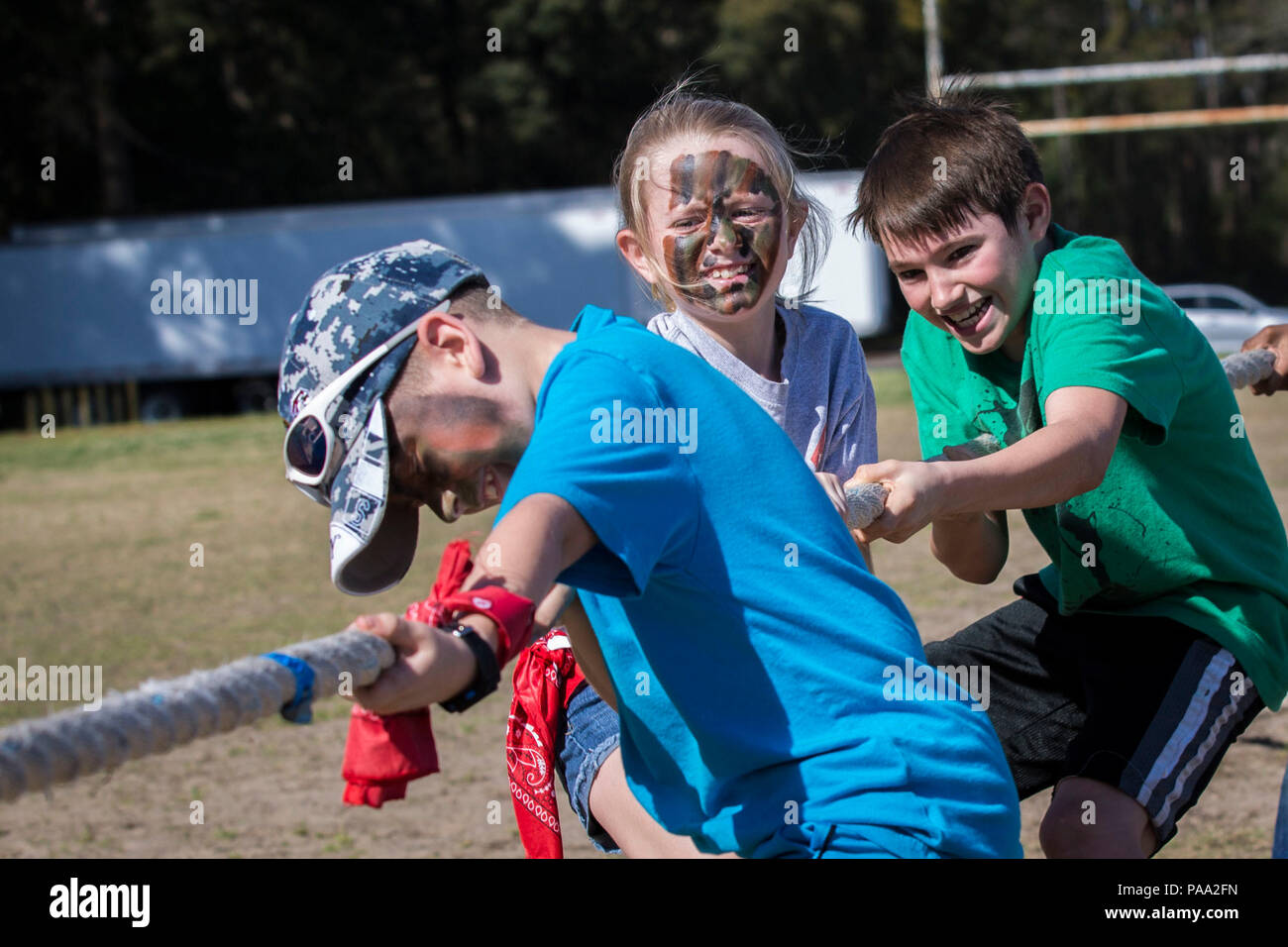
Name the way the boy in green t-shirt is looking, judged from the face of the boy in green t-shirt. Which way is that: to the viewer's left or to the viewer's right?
to the viewer's left

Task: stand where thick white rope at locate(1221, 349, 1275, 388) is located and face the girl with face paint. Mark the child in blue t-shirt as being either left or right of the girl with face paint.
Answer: left

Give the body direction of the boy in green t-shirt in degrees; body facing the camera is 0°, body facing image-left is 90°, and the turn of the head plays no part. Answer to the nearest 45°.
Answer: approximately 45°

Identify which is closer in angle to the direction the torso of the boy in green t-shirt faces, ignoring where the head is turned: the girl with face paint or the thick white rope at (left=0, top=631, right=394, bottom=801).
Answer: the thick white rope

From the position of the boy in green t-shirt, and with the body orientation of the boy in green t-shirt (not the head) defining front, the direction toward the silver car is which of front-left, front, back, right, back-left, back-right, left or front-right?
back-right

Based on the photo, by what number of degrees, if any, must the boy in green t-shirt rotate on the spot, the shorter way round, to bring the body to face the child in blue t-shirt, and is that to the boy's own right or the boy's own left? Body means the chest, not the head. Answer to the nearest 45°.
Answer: approximately 45° to the boy's own left
